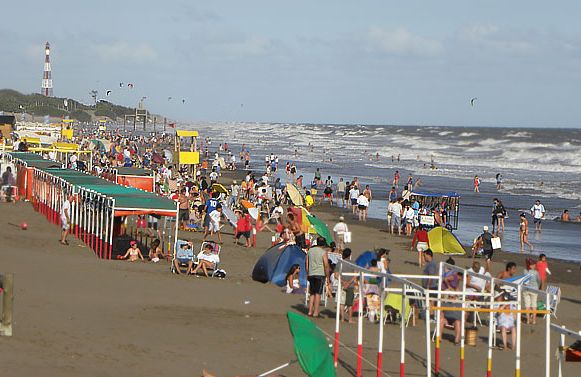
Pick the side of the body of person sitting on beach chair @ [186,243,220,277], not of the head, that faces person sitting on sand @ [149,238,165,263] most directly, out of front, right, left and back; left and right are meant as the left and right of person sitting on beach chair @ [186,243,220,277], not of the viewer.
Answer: right

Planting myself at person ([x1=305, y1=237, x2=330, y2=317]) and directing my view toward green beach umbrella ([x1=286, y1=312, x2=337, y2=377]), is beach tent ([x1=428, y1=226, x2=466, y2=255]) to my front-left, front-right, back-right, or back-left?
back-left

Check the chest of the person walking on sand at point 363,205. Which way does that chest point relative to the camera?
away from the camera

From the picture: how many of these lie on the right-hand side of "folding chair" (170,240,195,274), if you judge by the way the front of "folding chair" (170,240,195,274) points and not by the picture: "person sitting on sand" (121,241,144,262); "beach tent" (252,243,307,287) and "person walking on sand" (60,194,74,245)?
2

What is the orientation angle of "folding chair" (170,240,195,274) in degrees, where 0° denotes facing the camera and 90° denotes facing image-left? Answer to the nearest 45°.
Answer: approximately 45°

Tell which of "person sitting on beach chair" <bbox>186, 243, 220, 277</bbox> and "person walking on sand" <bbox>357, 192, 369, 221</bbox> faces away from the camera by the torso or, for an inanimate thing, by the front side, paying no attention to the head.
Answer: the person walking on sand

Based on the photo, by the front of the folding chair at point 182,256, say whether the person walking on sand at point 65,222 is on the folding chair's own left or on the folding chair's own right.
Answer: on the folding chair's own right

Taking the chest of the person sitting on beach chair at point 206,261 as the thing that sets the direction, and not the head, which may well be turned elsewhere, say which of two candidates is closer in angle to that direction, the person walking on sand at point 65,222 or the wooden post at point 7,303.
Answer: the wooden post
